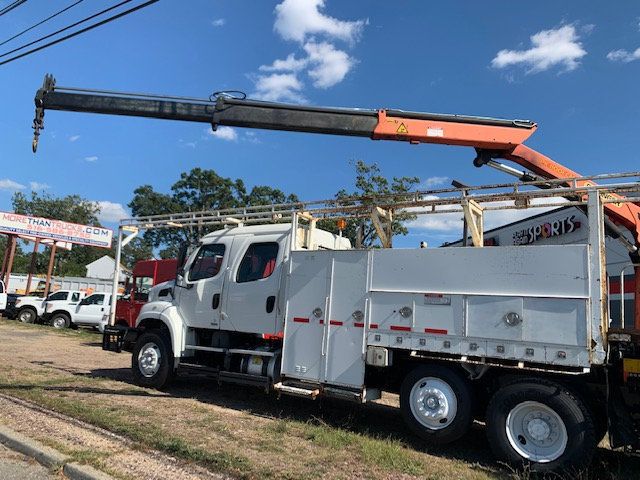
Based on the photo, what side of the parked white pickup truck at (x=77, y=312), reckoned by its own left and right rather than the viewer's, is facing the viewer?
left

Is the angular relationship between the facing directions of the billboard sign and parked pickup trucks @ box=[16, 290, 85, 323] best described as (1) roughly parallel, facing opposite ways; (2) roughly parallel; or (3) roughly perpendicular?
roughly perpendicular

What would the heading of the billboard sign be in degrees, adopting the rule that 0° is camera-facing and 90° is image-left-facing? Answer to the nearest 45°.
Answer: approximately 0°

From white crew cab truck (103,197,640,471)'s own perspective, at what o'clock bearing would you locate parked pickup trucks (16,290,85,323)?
The parked pickup trucks is roughly at 12 o'clock from the white crew cab truck.

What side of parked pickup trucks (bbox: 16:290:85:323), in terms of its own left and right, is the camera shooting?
left

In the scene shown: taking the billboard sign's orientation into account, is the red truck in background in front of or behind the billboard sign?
in front

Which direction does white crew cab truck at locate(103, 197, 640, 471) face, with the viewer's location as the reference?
facing away from the viewer and to the left of the viewer

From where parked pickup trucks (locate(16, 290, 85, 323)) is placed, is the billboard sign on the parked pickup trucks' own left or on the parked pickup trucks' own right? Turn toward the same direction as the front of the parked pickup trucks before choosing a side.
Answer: on the parked pickup trucks' own right

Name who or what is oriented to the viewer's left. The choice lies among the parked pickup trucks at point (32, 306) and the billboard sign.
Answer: the parked pickup trucks

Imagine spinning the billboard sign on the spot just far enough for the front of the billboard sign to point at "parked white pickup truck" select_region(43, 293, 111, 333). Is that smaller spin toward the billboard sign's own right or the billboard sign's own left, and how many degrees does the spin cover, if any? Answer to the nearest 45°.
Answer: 0° — it already faces it

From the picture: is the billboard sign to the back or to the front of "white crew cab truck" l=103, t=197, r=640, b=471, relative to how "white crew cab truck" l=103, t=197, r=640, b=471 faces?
to the front
